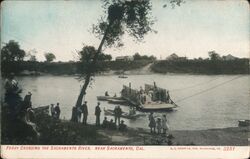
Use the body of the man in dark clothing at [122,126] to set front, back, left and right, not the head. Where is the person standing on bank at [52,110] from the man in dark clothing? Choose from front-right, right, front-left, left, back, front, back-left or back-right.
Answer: left

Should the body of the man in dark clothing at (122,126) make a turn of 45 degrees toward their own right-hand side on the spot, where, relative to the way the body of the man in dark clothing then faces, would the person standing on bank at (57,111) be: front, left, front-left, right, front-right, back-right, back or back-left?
back-left

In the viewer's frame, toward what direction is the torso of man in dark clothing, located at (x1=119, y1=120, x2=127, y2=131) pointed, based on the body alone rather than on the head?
away from the camera
